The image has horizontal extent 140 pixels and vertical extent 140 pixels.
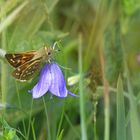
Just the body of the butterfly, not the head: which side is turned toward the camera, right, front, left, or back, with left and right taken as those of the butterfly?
right
